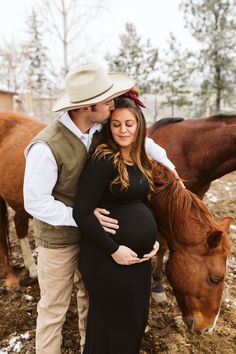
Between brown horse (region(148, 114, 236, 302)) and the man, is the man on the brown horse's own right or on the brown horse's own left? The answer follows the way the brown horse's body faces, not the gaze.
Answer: on the brown horse's own right

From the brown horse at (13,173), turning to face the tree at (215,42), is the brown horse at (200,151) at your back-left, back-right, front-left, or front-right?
front-right

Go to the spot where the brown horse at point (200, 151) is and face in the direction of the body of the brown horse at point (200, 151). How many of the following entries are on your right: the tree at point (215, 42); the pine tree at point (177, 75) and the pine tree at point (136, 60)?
3

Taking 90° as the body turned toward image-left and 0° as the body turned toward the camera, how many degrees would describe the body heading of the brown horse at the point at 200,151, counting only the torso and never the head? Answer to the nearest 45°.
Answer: approximately 90°

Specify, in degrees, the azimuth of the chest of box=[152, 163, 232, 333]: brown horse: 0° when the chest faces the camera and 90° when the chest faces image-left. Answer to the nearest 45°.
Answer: approximately 315°

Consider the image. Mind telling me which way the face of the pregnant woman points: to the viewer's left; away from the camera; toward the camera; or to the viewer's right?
toward the camera

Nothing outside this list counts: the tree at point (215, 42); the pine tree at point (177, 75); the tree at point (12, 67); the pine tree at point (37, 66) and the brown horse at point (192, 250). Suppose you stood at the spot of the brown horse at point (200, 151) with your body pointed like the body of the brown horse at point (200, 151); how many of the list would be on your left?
1

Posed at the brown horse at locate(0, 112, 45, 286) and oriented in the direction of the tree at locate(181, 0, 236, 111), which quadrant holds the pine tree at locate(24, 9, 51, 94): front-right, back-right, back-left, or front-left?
front-left

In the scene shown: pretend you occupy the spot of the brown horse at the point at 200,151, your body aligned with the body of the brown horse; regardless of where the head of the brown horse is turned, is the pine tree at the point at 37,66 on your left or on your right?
on your right

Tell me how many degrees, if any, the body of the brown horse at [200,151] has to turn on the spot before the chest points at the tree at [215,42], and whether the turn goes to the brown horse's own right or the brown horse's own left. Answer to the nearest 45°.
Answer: approximately 90° to the brown horse's own right

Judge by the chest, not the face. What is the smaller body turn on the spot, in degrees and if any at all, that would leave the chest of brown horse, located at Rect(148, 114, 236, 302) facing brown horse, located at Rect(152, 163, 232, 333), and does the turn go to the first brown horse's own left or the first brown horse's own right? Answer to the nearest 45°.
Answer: approximately 90° to the first brown horse's own left
